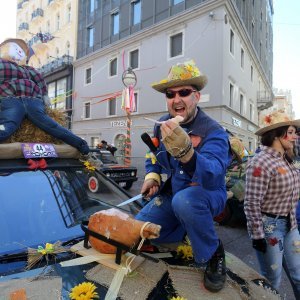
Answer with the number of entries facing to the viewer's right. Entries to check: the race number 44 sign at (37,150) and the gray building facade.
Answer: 0

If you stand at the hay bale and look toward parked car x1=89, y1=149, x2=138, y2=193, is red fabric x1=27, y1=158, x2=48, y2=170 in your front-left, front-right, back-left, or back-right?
back-right

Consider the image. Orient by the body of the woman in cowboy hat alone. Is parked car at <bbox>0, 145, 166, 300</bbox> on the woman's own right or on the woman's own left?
on the woman's own right

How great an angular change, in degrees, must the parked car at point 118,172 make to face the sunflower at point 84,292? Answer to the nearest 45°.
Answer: approximately 45° to its right

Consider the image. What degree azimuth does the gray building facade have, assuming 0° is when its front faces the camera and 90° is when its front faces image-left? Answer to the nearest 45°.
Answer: approximately 45°

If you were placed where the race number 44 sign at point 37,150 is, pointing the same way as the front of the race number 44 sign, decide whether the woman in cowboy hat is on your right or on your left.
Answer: on your left

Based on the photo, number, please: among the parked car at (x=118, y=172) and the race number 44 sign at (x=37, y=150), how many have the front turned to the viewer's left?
0

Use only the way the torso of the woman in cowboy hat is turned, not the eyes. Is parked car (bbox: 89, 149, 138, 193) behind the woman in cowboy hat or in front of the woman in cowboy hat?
behind

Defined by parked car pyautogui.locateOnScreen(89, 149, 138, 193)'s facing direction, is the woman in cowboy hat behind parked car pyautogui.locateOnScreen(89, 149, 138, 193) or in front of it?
in front

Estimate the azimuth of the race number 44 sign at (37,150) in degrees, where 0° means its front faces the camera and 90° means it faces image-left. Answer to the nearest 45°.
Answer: approximately 0°

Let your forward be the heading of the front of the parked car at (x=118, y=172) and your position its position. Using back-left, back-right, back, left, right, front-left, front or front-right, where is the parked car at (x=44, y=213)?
front-right

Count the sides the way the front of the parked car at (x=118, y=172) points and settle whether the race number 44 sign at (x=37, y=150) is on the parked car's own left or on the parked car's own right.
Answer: on the parked car's own right
